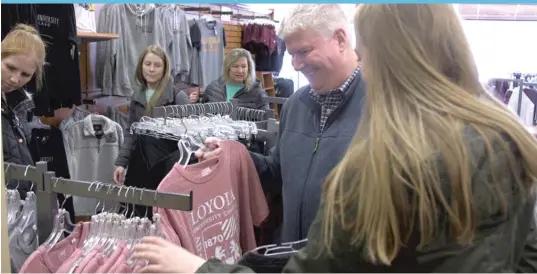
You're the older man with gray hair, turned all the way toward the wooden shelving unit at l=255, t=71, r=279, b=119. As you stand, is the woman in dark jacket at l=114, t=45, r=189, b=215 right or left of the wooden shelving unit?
left

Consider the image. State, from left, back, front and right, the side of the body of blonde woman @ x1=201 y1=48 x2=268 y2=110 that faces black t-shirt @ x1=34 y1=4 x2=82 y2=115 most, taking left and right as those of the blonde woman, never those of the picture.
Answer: right

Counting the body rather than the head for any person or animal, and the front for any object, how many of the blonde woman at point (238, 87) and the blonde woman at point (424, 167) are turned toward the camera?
1

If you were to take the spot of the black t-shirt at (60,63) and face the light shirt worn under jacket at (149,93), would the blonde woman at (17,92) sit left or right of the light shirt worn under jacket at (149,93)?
right

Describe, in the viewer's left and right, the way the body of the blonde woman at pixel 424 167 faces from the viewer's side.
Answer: facing away from the viewer and to the left of the viewer

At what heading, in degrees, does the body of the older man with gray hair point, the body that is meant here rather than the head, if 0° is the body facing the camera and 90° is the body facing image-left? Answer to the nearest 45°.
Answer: approximately 45°

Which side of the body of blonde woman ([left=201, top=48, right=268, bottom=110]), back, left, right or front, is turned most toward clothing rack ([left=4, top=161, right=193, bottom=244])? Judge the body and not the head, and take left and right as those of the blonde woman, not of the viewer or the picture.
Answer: front

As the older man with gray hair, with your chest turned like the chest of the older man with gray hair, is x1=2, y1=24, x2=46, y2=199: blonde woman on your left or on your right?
on your right

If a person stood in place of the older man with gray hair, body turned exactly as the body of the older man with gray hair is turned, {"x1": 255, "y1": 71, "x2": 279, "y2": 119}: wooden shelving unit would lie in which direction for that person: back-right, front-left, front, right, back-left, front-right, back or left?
back-right

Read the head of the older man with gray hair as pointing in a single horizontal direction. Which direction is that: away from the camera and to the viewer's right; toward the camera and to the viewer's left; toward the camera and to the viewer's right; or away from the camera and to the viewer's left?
toward the camera and to the viewer's left
